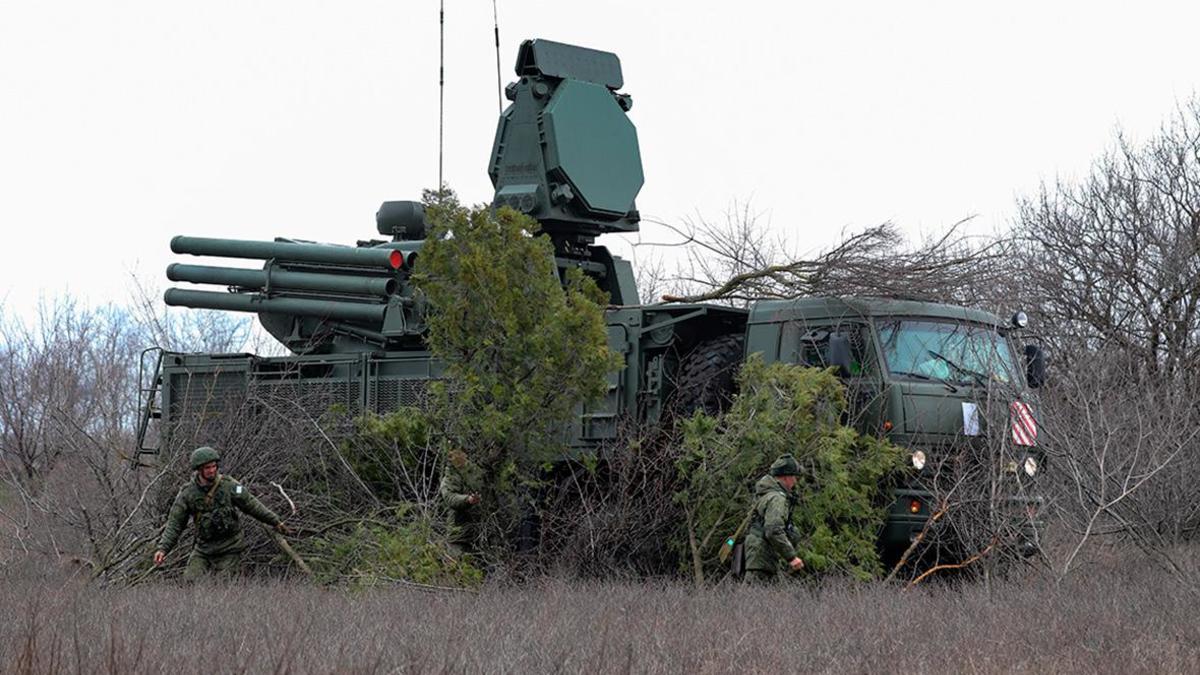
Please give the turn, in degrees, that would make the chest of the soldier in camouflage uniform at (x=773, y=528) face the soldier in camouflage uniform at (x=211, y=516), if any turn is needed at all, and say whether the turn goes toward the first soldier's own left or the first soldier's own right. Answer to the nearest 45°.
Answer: approximately 180°

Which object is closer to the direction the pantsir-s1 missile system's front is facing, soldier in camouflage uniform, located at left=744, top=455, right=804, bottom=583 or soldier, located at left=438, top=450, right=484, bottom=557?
the soldier in camouflage uniform

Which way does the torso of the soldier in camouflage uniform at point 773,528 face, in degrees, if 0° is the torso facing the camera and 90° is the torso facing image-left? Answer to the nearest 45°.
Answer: approximately 270°

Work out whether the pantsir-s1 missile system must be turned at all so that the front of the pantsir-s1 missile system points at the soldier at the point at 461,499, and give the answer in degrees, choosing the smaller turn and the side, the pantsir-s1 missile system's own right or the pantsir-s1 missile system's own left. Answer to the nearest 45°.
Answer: approximately 90° to the pantsir-s1 missile system's own right

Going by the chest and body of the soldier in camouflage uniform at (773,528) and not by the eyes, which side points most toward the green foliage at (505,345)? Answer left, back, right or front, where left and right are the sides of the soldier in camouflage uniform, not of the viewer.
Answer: back

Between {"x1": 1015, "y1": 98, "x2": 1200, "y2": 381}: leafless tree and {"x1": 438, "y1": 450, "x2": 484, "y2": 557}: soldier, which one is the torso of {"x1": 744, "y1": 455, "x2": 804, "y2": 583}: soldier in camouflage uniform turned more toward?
the leafless tree

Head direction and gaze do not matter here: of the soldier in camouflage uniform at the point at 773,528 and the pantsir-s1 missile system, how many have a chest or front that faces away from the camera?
0

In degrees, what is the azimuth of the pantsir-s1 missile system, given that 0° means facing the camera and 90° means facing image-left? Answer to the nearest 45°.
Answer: approximately 315°

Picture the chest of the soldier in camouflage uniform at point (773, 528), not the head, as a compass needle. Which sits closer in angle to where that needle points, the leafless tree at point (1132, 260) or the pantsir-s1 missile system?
the leafless tree
